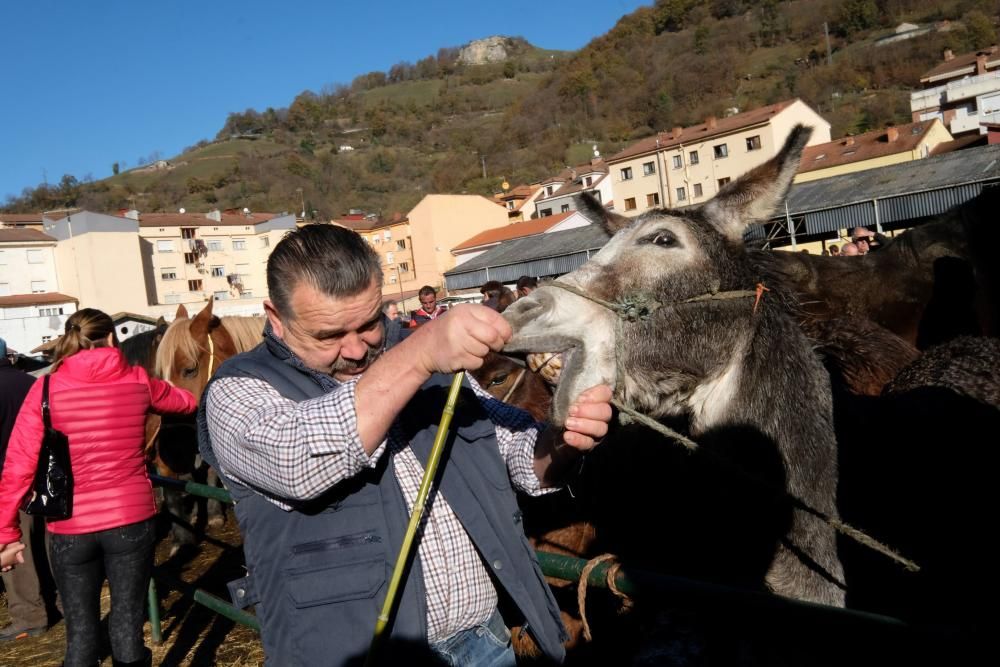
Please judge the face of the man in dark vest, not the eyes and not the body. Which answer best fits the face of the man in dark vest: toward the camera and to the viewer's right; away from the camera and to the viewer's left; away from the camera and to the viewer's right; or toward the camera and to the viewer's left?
toward the camera and to the viewer's right

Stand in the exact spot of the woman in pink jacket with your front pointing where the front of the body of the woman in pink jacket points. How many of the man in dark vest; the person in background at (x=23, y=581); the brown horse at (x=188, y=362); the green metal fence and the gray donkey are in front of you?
2

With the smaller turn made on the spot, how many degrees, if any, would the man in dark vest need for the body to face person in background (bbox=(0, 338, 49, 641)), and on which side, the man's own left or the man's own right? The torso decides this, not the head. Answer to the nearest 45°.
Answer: approximately 180°

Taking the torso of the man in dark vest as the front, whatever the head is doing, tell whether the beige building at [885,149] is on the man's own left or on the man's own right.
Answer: on the man's own left

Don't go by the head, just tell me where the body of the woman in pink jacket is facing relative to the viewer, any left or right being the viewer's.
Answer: facing away from the viewer

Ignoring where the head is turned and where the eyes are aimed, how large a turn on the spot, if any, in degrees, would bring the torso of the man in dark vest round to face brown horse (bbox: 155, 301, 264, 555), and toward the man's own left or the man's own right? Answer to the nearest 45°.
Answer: approximately 135° to the man's own left

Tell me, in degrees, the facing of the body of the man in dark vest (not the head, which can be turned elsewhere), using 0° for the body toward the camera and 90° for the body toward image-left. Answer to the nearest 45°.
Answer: approximately 315°

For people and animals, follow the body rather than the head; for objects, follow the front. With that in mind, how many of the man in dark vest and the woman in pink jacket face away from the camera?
1

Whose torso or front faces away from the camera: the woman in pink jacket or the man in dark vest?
the woman in pink jacket
